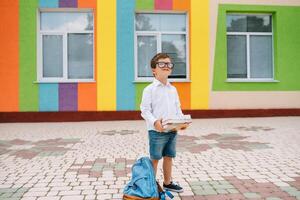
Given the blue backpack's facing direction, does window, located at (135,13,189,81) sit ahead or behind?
behind

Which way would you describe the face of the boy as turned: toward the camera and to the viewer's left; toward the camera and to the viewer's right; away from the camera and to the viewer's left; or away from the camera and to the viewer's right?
toward the camera and to the viewer's right

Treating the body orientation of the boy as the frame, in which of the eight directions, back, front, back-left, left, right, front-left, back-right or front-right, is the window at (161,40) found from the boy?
back-left

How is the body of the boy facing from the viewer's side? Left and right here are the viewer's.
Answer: facing the viewer and to the right of the viewer

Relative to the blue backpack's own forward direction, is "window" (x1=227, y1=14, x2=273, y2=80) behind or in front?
behind

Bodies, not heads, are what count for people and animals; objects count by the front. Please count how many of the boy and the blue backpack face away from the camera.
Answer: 0

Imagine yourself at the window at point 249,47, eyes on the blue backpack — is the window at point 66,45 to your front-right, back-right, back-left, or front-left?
front-right

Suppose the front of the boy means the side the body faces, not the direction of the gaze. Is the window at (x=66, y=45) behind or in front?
behind
